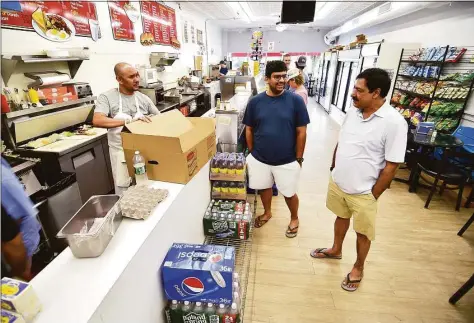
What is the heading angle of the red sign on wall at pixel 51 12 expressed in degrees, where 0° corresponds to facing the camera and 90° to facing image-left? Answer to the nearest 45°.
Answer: approximately 315°

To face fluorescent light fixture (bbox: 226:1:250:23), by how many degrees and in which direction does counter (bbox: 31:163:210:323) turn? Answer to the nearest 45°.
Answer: approximately 90° to its left

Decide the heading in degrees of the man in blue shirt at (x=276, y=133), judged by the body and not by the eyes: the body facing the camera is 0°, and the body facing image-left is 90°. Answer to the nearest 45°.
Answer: approximately 0°

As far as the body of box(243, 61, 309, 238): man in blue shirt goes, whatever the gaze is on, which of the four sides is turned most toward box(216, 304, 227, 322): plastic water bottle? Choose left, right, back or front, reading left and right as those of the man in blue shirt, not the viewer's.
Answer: front

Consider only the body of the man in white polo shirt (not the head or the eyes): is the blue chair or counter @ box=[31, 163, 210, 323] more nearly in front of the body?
the counter

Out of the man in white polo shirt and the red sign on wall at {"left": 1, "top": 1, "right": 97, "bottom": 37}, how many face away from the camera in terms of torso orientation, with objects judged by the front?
0

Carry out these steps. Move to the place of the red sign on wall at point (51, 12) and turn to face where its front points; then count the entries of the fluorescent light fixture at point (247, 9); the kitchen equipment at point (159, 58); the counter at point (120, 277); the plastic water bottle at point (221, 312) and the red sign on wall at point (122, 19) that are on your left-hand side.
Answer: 3

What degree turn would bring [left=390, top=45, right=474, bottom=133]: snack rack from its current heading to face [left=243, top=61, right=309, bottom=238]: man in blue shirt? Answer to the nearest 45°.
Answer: approximately 45° to its left

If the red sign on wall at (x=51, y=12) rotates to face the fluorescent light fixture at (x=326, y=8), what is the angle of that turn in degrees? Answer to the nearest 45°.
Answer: approximately 45° to its left

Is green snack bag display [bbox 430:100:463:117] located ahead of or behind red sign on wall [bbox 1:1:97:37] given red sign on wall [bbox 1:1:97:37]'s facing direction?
ahead

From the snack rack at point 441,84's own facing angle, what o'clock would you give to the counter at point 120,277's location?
The counter is roughly at 11 o'clock from the snack rack.

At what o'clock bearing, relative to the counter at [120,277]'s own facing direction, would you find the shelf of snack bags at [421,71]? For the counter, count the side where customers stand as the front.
The shelf of snack bags is roughly at 10 o'clock from the counter.

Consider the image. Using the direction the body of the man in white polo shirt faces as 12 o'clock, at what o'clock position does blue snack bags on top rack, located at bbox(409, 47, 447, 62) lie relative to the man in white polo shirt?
The blue snack bags on top rack is roughly at 5 o'clock from the man in white polo shirt.

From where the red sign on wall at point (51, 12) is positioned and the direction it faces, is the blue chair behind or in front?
in front

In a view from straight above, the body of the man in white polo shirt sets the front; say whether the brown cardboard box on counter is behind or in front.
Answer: in front
